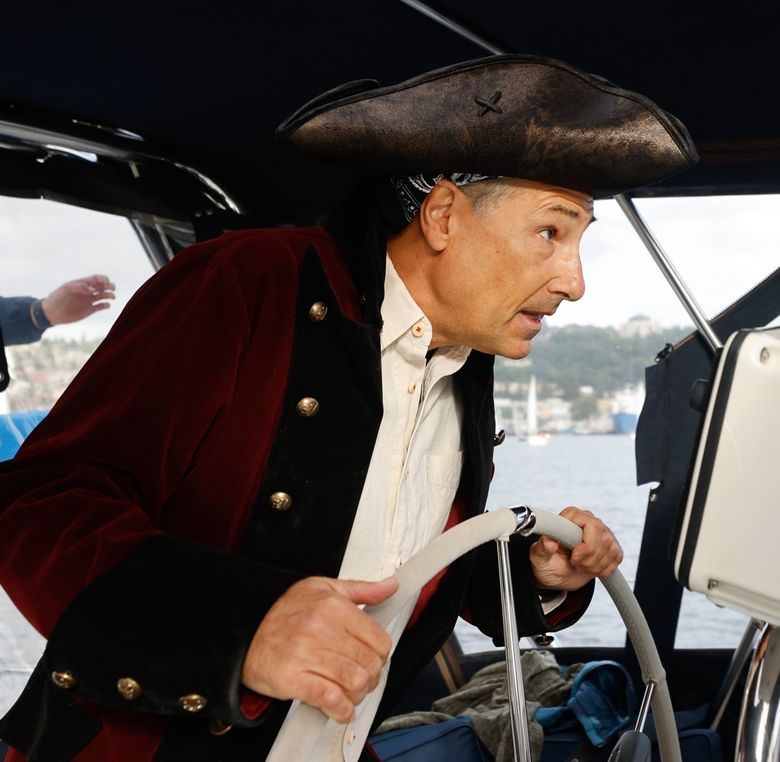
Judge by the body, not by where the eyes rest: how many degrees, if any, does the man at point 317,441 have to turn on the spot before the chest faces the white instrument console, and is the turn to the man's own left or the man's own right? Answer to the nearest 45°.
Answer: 0° — they already face it

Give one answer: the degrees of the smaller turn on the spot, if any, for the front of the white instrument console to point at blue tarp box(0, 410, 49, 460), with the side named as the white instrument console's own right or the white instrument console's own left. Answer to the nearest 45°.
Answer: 0° — it already faces it

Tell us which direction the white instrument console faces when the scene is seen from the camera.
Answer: facing away from the viewer and to the left of the viewer

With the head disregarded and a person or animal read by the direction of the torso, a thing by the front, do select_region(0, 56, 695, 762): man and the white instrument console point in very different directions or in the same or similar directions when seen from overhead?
very different directions

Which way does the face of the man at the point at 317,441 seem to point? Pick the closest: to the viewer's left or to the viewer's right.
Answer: to the viewer's right

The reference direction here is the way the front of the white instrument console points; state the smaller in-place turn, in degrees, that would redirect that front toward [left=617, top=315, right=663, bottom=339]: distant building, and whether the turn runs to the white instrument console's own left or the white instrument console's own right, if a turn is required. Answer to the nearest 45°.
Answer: approximately 45° to the white instrument console's own right

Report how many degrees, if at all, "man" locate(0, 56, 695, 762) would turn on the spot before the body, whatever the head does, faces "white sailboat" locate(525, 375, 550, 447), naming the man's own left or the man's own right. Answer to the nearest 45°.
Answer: approximately 135° to the man's own left
